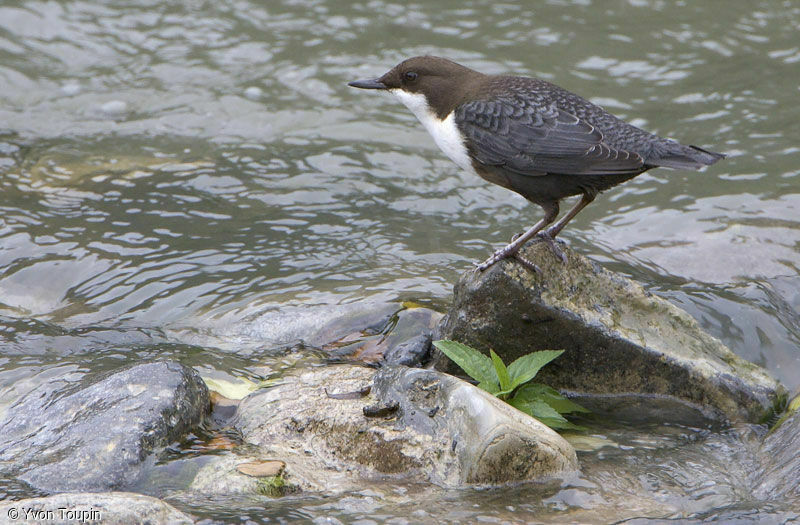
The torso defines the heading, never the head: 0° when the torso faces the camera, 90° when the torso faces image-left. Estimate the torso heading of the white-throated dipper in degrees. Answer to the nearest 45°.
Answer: approximately 90°

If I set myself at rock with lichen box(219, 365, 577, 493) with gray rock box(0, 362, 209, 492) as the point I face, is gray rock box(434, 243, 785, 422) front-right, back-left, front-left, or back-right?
back-right

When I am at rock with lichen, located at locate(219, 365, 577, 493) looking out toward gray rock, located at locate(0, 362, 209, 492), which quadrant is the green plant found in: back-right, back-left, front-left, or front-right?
back-right

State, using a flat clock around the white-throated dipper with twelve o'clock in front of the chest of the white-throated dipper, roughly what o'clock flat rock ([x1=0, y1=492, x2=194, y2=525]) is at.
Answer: The flat rock is roughly at 10 o'clock from the white-throated dipper.

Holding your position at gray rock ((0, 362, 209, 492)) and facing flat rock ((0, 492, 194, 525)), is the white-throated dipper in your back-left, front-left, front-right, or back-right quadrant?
back-left

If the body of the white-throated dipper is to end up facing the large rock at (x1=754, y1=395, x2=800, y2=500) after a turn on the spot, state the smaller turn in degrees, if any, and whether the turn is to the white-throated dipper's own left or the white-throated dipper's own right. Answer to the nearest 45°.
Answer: approximately 135° to the white-throated dipper's own left

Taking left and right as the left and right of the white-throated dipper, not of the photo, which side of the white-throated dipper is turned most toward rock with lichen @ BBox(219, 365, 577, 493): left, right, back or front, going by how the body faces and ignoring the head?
left

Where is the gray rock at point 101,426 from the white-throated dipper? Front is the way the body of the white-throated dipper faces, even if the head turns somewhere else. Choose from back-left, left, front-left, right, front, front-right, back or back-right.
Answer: front-left
